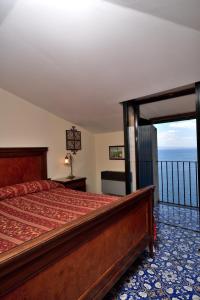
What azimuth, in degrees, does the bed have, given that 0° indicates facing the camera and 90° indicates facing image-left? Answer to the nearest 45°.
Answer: approximately 315°

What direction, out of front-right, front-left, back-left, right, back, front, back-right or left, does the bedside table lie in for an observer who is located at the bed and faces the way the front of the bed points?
back-left

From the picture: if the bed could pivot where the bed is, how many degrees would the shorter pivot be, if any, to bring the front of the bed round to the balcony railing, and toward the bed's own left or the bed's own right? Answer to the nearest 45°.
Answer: approximately 90° to the bed's own left

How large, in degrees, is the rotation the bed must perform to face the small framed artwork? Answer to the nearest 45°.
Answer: approximately 135° to its left

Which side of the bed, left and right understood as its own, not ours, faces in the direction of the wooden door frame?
left

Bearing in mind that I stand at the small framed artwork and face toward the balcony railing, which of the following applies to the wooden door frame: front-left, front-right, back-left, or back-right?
front-right

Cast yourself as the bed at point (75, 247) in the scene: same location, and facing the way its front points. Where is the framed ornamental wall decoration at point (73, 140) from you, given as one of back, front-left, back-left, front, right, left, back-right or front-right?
back-left
